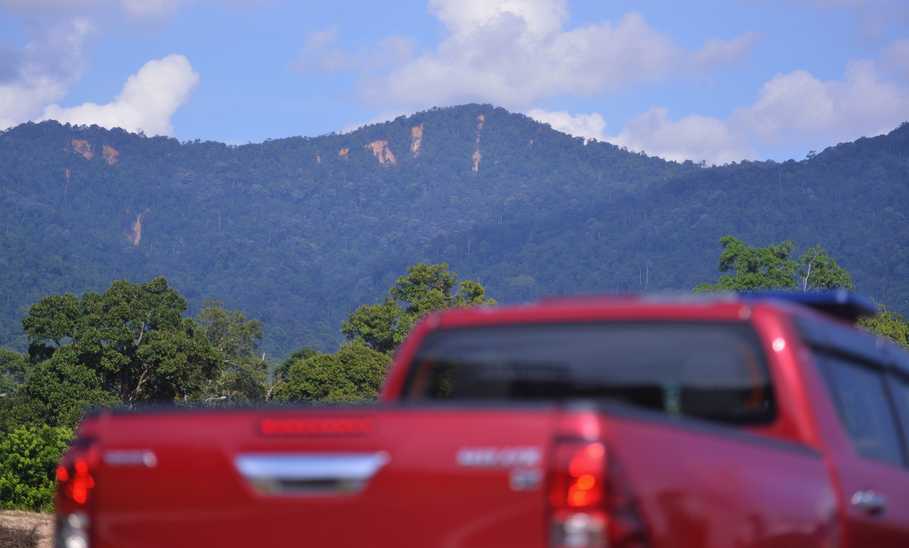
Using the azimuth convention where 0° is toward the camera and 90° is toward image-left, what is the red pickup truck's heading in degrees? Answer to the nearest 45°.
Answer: approximately 225°

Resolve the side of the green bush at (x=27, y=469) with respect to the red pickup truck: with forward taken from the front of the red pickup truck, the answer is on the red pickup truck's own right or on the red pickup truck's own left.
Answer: on the red pickup truck's own left
